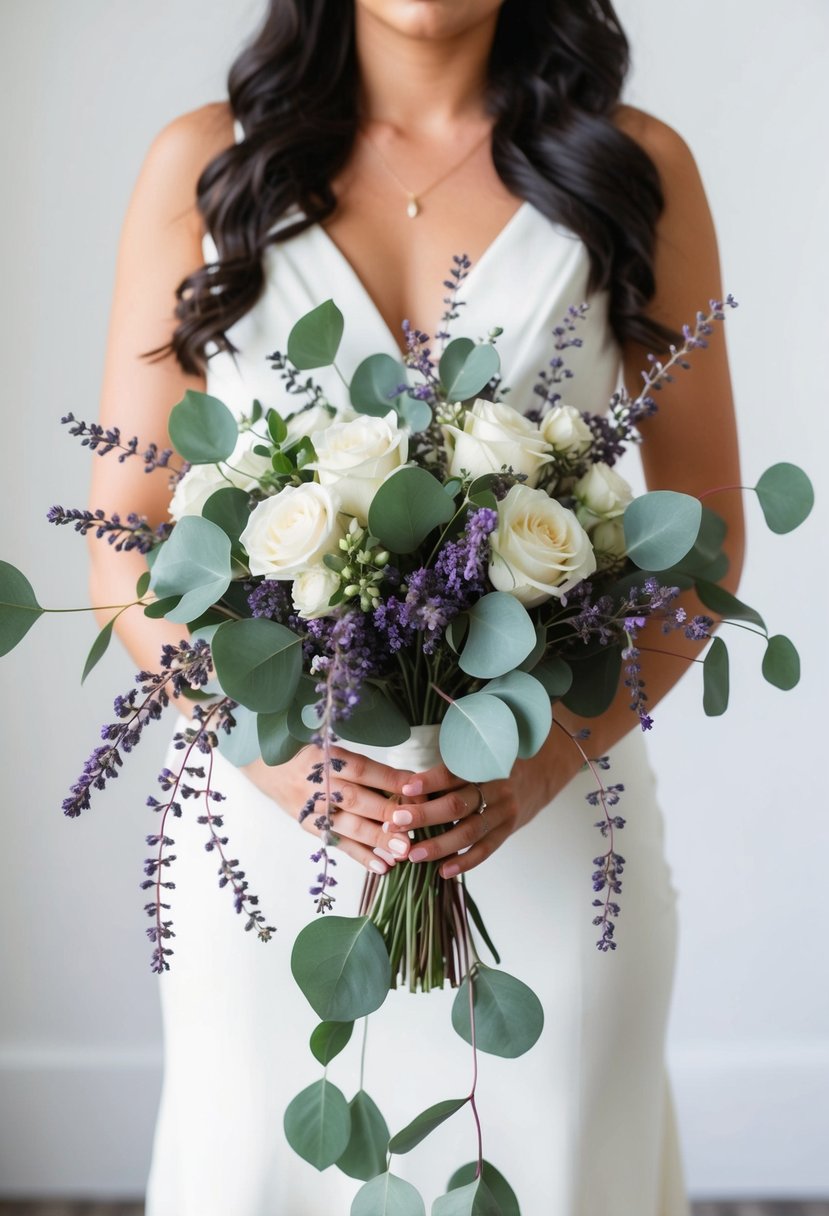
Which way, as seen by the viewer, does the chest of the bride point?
toward the camera
